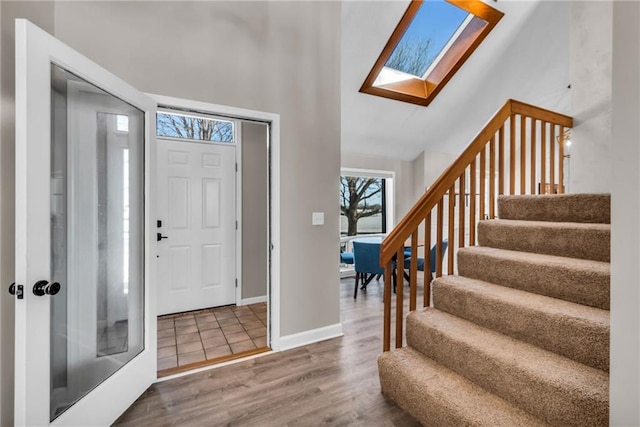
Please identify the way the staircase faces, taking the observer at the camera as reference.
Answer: facing the viewer and to the left of the viewer

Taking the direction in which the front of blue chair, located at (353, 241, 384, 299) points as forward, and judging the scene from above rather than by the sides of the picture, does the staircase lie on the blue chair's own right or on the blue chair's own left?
on the blue chair's own right

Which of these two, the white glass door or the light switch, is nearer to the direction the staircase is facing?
the white glass door

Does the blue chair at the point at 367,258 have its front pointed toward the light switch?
no

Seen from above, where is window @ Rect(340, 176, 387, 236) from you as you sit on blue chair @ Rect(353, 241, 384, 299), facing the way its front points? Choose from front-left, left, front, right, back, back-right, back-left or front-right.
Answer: front-left

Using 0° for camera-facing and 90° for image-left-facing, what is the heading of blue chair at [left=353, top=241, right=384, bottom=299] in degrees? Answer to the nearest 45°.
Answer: approximately 225°

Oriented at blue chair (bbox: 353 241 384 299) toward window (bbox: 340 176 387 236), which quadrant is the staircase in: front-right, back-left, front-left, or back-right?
back-right

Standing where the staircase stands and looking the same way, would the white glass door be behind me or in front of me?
in front

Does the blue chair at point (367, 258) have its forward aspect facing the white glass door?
no

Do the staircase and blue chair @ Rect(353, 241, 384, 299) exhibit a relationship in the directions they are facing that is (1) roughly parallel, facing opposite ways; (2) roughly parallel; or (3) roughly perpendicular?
roughly parallel, facing opposite ways

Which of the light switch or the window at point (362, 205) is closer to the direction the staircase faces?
the light switch

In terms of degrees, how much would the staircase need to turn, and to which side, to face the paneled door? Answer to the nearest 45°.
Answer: approximately 45° to its right

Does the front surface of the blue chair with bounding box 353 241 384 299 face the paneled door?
no

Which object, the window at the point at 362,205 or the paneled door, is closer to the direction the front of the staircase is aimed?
the paneled door
